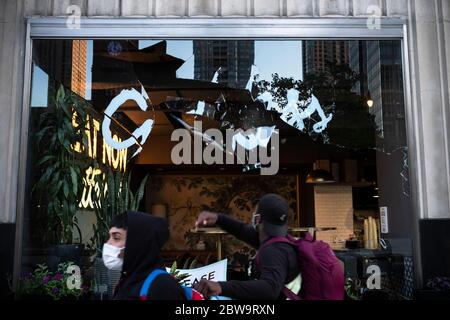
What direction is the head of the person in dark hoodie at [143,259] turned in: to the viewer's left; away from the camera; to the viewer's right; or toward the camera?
to the viewer's left

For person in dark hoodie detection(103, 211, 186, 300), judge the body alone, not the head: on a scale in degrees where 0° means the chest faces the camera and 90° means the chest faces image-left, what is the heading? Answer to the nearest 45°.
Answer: approximately 90°

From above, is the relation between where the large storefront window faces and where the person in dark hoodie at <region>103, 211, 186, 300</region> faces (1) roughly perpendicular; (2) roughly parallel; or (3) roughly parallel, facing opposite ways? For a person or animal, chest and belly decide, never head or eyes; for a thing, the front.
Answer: roughly perpendicular

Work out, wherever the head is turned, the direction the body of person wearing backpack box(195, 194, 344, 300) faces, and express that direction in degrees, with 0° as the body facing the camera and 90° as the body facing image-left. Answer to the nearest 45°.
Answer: approximately 90°

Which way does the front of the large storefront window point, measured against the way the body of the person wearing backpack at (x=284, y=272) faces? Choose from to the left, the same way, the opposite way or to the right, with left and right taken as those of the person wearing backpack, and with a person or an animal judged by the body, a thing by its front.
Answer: to the left

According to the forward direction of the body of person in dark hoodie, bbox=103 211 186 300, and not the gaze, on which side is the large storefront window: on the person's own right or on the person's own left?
on the person's own right

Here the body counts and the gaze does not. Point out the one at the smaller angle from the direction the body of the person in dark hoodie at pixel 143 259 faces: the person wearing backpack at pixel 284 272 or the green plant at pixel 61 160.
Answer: the green plant
